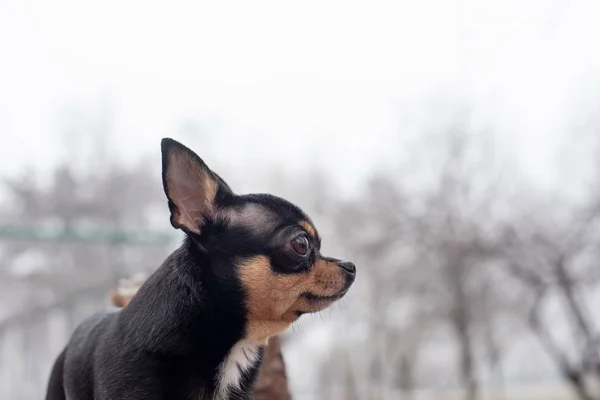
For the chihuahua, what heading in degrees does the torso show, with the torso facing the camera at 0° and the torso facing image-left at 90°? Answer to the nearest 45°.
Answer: approximately 270°

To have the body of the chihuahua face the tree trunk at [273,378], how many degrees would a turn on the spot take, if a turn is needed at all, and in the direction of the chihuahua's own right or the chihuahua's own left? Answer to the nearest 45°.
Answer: approximately 90° to the chihuahua's own left

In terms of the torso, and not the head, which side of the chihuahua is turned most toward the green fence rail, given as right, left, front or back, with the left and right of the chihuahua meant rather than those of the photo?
left
